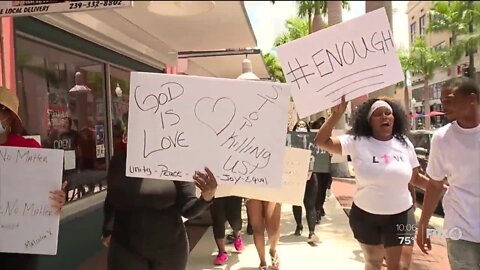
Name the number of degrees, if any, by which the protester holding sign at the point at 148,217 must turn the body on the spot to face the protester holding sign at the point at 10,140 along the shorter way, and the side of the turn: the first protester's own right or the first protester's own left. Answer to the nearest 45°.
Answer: approximately 90° to the first protester's own right

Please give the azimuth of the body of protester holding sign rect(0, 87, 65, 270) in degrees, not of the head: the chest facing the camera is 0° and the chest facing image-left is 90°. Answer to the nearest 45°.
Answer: approximately 0°

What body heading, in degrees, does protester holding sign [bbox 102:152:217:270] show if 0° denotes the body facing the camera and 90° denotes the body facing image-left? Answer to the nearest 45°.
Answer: approximately 0°

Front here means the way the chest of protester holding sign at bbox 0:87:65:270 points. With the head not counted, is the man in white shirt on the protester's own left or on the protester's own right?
on the protester's own left

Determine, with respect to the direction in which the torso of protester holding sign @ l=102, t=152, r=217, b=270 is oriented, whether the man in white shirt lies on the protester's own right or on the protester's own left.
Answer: on the protester's own left

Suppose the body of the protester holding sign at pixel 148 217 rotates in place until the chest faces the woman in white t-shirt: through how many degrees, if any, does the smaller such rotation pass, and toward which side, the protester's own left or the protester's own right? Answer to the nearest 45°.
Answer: approximately 90° to the protester's own left

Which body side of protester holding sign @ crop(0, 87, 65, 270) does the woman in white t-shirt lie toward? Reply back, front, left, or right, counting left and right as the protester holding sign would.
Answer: left
